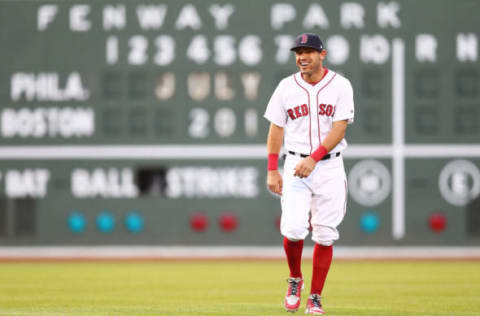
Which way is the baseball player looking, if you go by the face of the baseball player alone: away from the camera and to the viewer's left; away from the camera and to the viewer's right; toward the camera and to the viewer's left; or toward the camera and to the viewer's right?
toward the camera and to the viewer's left

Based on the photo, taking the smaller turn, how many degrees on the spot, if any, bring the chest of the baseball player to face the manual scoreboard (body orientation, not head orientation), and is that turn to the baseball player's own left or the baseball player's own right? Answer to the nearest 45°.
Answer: approximately 180°

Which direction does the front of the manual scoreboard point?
toward the camera

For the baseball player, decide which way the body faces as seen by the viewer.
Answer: toward the camera

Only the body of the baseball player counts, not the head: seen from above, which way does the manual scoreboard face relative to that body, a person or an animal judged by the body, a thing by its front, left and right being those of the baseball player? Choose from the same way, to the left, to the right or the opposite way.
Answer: the same way

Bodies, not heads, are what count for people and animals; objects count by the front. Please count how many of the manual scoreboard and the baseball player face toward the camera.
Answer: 2

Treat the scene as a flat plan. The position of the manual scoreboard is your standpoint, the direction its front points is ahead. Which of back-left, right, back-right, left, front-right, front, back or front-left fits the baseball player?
front
